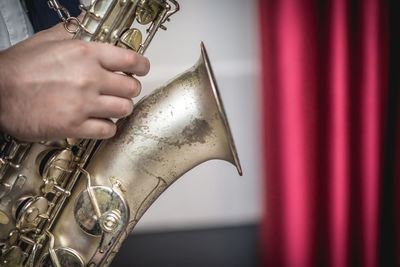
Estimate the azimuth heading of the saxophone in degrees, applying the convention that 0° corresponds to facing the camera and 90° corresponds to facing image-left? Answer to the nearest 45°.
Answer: approximately 270°

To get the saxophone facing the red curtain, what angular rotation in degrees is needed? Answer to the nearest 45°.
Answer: approximately 45° to its left
